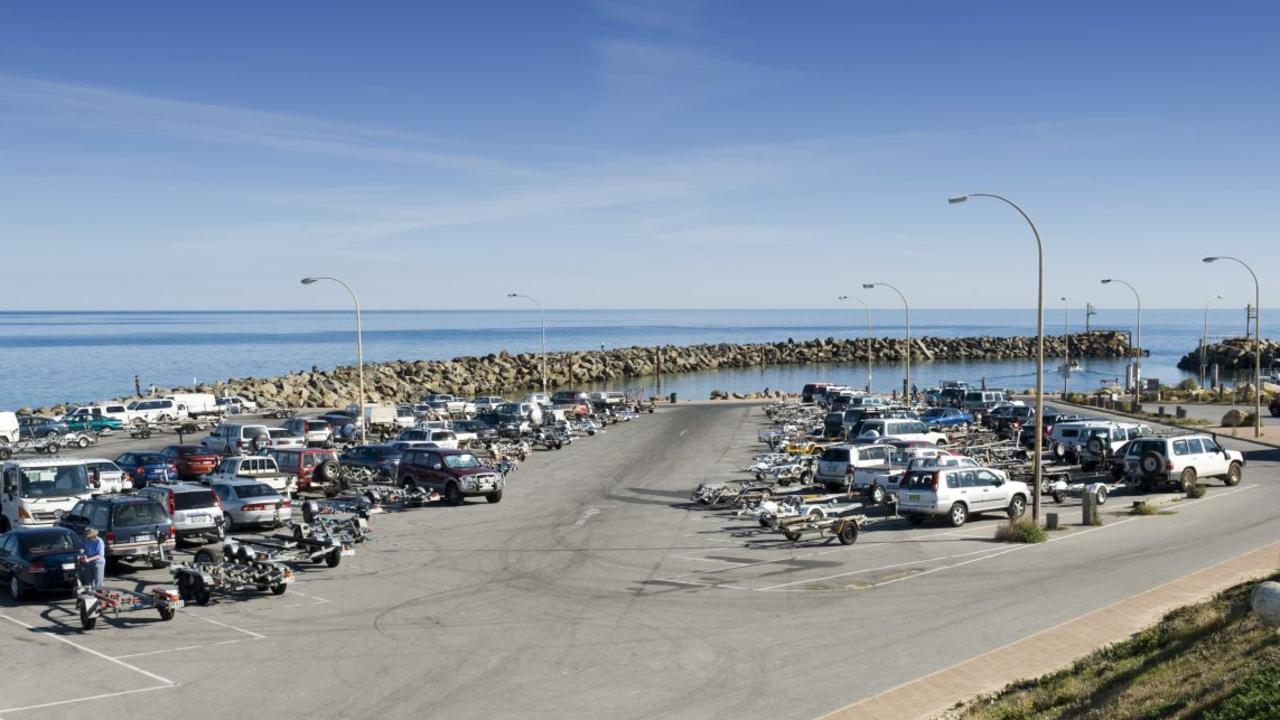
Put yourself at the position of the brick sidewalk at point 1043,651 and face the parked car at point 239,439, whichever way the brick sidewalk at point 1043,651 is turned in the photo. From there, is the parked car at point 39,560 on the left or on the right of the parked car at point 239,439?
left

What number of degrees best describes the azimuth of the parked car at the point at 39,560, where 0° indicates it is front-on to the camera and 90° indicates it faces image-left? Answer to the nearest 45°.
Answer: approximately 135°

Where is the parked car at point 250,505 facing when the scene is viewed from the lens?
facing away from the viewer and to the left of the viewer

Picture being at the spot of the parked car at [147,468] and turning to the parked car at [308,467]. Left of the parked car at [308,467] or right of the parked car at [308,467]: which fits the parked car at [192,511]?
right

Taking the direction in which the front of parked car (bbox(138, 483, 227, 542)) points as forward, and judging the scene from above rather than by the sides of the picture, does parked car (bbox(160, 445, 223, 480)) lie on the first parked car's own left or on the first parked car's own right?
on the first parked car's own right

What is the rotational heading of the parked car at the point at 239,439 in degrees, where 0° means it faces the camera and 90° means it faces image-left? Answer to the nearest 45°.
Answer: approximately 135°
